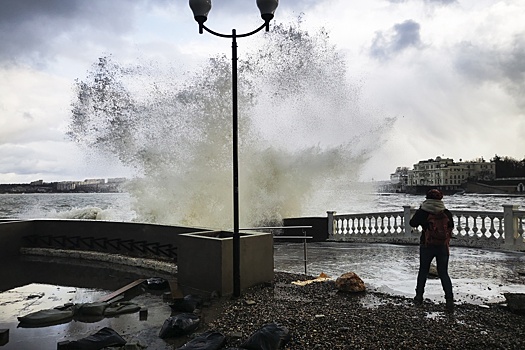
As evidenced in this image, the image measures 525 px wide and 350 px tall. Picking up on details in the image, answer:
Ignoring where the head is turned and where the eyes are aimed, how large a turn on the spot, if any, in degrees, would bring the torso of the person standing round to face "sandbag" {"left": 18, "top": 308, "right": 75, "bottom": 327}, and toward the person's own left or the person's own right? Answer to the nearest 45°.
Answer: approximately 90° to the person's own left

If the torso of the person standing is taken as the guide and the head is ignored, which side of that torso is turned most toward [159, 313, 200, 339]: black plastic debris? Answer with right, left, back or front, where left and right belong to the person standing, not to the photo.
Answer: left

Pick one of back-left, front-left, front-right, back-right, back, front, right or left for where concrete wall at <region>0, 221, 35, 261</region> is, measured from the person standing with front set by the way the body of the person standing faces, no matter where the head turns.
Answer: front-left

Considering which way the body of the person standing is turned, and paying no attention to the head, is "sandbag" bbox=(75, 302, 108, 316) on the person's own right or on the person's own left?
on the person's own left

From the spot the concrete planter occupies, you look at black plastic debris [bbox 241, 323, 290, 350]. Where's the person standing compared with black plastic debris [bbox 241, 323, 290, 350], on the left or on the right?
left

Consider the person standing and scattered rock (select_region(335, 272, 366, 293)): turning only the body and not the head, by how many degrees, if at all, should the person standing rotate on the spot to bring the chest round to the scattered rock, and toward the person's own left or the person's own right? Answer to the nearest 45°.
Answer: approximately 45° to the person's own left

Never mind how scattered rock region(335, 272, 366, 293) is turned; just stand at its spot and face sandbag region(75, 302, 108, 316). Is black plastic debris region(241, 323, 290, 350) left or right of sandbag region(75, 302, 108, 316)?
left

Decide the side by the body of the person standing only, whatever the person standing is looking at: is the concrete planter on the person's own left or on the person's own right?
on the person's own left

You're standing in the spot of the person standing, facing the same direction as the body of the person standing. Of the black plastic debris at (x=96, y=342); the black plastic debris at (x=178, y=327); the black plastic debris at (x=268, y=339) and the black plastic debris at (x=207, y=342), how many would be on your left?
4

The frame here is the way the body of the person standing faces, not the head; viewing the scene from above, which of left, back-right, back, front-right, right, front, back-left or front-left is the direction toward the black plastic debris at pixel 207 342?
left

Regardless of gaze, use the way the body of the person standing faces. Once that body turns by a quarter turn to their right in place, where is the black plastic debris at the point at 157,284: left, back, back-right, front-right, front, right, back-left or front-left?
back-left

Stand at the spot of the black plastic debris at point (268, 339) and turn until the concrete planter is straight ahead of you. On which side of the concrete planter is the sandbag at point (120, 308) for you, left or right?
left

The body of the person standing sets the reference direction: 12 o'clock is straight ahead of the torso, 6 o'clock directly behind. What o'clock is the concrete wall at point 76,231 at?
The concrete wall is roughly at 11 o'clock from the person standing.

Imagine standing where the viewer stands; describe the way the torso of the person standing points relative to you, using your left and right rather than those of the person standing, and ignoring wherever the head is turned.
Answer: facing away from the viewer and to the left of the viewer
